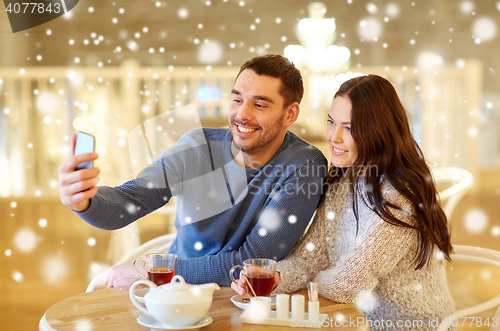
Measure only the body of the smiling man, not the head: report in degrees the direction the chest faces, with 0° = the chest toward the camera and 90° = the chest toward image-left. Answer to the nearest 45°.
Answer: approximately 45°

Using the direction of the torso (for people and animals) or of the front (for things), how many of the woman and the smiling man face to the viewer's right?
0

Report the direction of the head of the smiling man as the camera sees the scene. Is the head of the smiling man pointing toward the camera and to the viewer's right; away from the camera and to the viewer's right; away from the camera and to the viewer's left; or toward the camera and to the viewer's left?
toward the camera and to the viewer's left

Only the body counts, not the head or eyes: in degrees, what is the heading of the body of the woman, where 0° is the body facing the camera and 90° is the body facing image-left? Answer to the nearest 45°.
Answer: approximately 45°

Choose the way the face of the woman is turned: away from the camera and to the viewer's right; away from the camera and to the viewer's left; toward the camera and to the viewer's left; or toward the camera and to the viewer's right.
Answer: toward the camera and to the viewer's left
